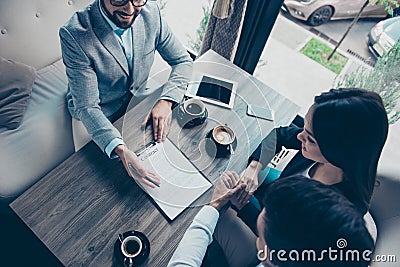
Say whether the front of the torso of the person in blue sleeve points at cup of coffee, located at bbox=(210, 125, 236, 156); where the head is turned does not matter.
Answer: yes

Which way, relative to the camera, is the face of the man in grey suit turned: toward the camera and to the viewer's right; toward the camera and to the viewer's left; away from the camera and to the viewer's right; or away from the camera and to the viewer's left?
toward the camera and to the viewer's right

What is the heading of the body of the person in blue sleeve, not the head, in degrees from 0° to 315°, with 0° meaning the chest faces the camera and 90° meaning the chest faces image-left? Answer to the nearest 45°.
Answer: approximately 135°

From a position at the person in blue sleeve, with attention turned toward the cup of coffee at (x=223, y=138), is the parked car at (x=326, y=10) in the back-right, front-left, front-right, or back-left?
front-right

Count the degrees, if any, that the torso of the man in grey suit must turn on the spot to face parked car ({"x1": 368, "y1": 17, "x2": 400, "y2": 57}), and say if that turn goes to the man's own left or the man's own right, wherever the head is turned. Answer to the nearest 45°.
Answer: approximately 45° to the man's own left

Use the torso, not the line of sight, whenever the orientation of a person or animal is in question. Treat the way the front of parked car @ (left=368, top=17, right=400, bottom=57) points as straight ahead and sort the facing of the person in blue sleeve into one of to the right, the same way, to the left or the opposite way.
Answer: to the right

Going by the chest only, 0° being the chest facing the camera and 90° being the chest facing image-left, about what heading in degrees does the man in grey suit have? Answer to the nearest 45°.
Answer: approximately 315°

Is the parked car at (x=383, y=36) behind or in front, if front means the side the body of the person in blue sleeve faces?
in front

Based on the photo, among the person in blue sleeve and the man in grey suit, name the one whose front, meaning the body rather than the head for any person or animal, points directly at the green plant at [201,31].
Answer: the person in blue sleeve

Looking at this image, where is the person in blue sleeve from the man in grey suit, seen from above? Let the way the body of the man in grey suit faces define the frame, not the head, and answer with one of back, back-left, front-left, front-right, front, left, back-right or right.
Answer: front

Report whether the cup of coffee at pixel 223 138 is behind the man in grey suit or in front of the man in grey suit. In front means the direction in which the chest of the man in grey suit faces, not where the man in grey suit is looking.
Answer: in front

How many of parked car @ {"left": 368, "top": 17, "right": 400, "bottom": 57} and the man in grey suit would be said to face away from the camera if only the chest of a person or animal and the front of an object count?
0
